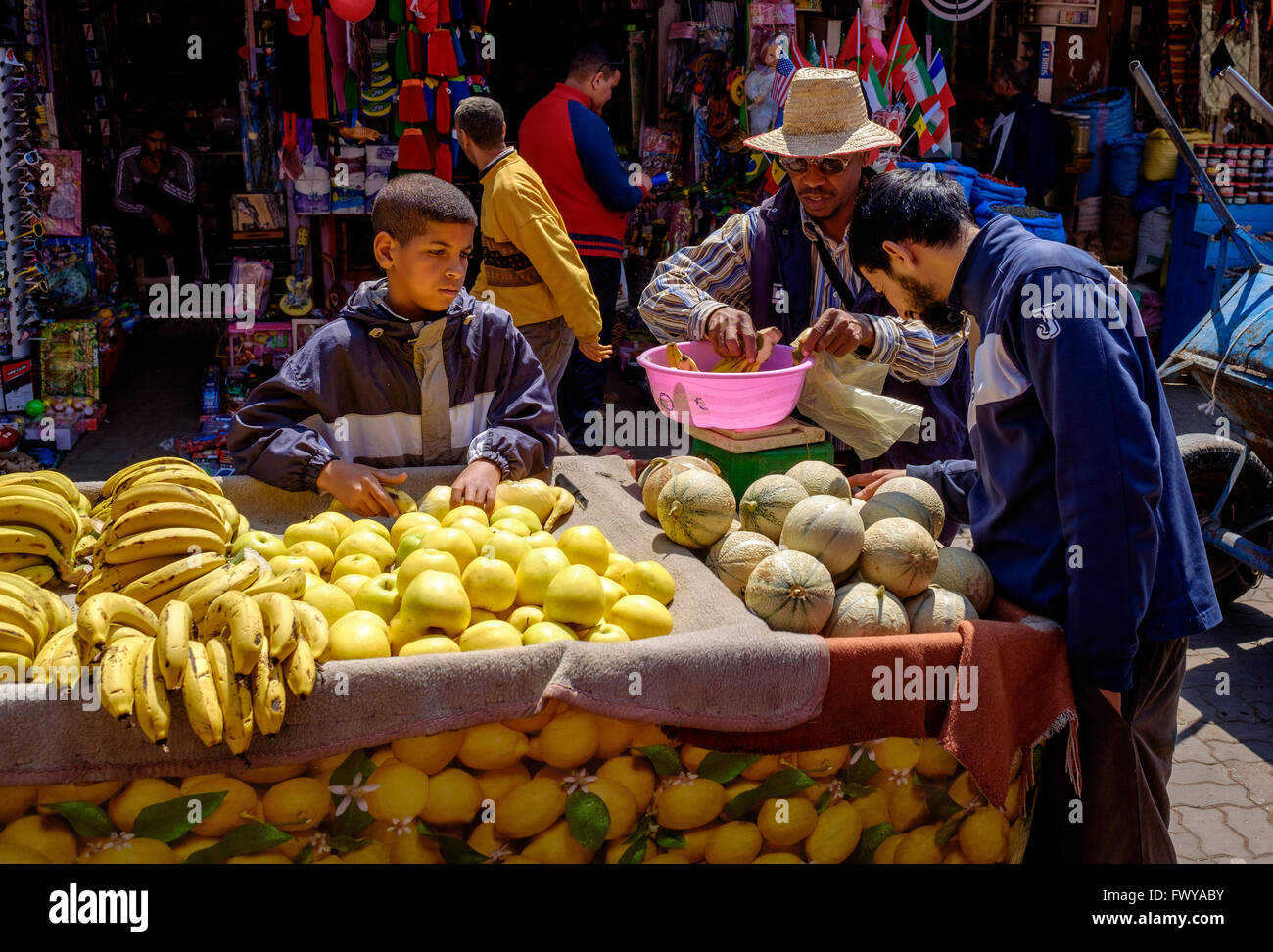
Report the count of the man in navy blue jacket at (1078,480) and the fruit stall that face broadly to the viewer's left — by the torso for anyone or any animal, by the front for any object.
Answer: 1

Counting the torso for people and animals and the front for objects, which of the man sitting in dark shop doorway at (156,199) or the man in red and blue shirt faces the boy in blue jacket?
the man sitting in dark shop doorway

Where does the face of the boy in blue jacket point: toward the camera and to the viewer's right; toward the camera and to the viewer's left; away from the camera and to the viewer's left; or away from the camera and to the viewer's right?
toward the camera and to the viewer's right

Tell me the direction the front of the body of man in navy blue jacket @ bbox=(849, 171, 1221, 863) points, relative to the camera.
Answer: to the viewer's left

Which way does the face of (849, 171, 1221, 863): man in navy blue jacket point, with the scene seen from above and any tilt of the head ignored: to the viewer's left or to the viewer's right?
to the viewer's left

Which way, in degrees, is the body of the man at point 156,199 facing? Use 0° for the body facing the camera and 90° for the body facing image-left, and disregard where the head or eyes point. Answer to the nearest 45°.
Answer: approximately 0°

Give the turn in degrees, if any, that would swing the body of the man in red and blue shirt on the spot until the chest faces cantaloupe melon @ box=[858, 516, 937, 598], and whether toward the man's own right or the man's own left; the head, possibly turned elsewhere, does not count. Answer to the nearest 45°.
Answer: approximately 135° to the man's own right
